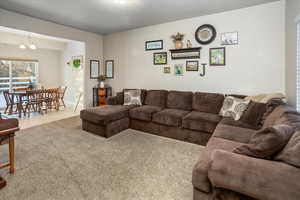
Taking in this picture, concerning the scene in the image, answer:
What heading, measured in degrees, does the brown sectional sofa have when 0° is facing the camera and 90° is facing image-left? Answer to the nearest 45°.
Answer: approximately 45°
